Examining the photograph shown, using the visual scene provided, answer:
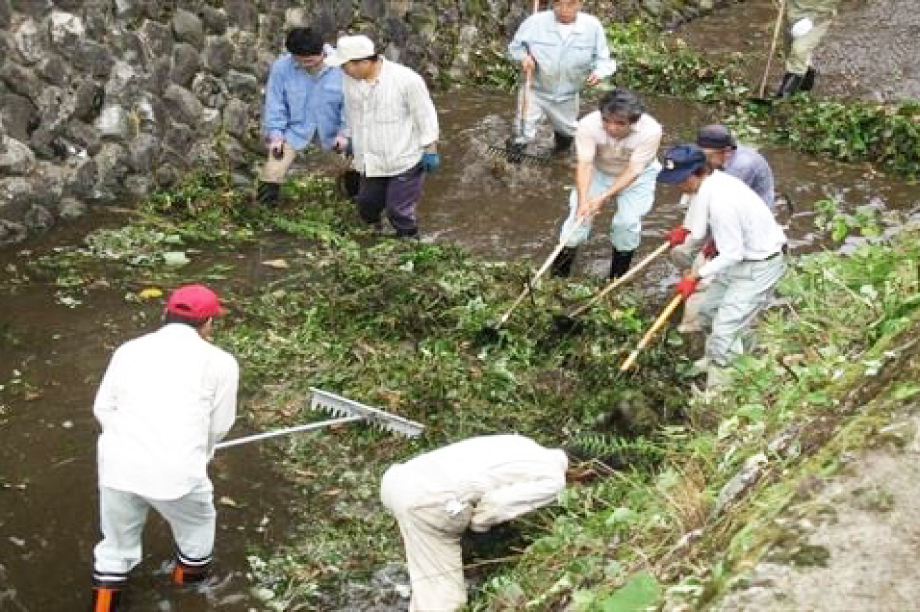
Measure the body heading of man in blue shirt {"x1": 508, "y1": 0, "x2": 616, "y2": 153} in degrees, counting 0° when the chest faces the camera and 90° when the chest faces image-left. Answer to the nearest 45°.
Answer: approximately 0°

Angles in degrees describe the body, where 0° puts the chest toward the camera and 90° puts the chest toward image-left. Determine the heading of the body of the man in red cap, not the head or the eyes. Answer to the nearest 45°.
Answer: approximately 225°

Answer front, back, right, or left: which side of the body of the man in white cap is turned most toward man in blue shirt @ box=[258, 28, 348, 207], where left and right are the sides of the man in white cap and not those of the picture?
right

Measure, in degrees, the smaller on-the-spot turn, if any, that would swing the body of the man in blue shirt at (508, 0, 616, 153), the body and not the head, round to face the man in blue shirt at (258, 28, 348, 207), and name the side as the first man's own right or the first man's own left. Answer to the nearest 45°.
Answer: approximately 45° to the first man's own right

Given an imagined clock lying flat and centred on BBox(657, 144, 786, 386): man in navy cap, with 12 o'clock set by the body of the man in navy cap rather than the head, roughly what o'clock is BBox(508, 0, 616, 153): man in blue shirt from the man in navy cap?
The man in blue shirt is roughly at 2 o'clock from the man in navy cap.

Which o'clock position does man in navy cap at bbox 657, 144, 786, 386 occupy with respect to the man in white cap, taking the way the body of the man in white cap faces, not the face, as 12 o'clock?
The man in navy cap is roughly at 9 o'clock from the man in white cap.

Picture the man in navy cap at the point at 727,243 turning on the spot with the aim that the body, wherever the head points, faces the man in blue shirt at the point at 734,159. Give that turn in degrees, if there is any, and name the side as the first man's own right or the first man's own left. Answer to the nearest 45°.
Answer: approximately 90° to the first man's own right

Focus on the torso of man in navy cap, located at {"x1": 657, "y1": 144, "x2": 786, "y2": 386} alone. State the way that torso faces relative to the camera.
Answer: to the viewer's left
